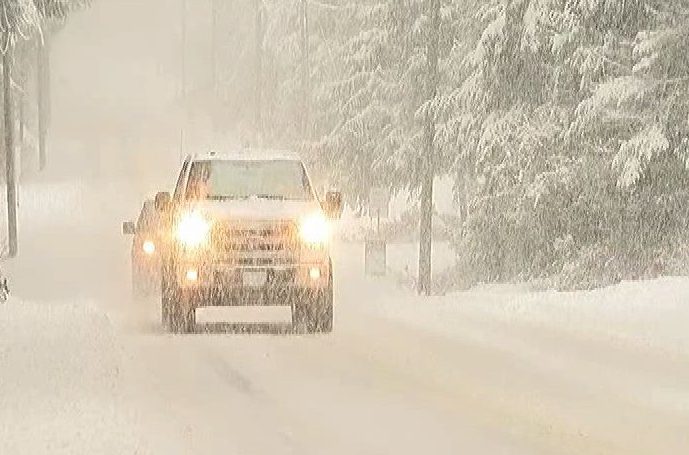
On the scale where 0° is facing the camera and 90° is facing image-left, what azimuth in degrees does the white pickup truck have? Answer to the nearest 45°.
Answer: approximately 0°
